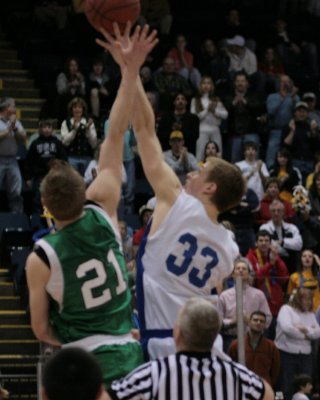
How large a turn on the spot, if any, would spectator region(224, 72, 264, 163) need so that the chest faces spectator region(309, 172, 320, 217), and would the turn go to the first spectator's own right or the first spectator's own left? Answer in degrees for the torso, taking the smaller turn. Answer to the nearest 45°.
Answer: approximately 45° to the first spectator's own left

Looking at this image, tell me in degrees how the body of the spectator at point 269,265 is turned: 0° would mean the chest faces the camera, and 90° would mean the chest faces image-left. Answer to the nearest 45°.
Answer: approximately 0°

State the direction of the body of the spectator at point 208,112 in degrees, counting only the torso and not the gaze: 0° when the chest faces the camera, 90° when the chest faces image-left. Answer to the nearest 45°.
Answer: approximately 0°

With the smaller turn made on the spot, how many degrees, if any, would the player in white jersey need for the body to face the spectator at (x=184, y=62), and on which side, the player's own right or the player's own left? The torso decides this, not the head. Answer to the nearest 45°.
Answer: approximately 45° to the player's own right

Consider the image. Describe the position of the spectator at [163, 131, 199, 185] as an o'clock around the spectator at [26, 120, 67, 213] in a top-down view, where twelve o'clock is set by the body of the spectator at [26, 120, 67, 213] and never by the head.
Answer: the spectator at [163, 131, 199, 185] is roughly at 9 o'clock from the spectator at [26, 120, 67, 213].

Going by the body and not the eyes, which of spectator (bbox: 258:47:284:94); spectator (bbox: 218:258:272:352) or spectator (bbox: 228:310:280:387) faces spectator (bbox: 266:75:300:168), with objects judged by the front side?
spectator (bbox: 258:47:284:94)
